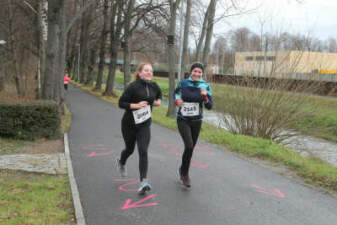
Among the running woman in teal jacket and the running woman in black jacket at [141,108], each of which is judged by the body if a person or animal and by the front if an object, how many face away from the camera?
0

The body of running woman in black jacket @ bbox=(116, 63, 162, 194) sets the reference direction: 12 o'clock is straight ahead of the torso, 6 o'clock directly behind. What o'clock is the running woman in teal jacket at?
The running woman in teal jacket is roughly at 10 o'clock from the running woman in black jacket.

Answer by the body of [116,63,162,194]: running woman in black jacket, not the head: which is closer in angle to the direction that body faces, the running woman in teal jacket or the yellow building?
the running woman in teal jacket

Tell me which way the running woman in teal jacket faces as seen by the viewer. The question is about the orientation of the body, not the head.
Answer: toward the camera

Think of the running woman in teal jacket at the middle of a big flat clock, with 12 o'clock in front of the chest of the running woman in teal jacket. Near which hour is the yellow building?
The yellow building is roughly at 7 o'clock from the running woman in teal jacket.

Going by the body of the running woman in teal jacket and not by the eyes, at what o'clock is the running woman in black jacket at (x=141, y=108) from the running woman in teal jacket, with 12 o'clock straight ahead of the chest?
The running woman in black jacket is roughly at 2 o'clock from the running woman in teal jacket.

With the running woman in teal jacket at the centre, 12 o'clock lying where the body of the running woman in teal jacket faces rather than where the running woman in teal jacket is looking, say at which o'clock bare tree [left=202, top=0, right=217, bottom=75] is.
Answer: The bare tree is roughly at 6 o'clock from the running woman in teal jacket.

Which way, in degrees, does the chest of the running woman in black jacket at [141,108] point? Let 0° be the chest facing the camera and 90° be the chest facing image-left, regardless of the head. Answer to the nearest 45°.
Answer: approximately 315°

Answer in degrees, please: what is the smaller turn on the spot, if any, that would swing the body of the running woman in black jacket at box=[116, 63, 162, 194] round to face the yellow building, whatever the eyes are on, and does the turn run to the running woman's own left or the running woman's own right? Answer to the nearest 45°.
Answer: approximately 90° to the running woman's own left

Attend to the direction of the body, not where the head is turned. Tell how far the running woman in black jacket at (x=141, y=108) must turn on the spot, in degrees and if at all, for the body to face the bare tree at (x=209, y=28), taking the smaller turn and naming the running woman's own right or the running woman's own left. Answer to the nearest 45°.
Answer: approximately 135° to the running woman's own left

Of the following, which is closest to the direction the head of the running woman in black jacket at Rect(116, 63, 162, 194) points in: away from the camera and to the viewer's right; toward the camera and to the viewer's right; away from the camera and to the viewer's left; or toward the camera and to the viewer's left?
toward the camera and to the viewer's right
